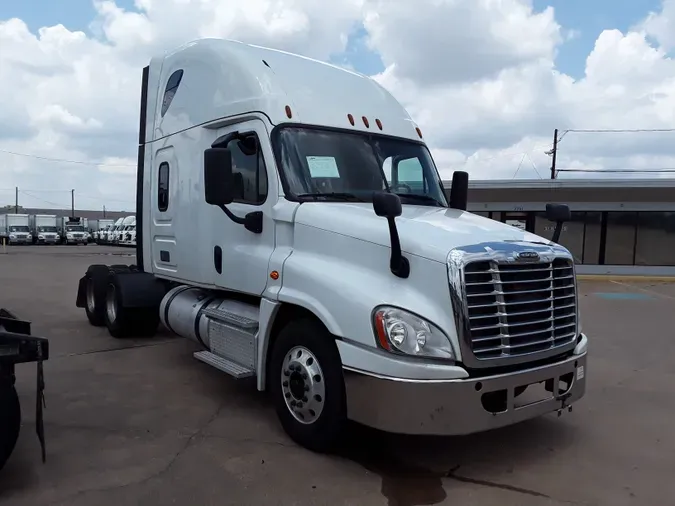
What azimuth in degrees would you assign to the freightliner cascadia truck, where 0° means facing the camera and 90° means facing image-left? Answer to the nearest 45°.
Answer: approximately 315°

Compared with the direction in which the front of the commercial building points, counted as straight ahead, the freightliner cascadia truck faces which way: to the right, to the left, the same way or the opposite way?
to the left

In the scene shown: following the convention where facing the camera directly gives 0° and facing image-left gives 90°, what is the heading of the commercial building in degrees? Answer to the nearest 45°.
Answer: approximately 0°

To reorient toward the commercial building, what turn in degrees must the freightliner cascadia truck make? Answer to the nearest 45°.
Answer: approximately 90° to its left

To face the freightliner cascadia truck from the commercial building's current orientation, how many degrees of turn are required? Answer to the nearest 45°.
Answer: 0° — it already faces it
